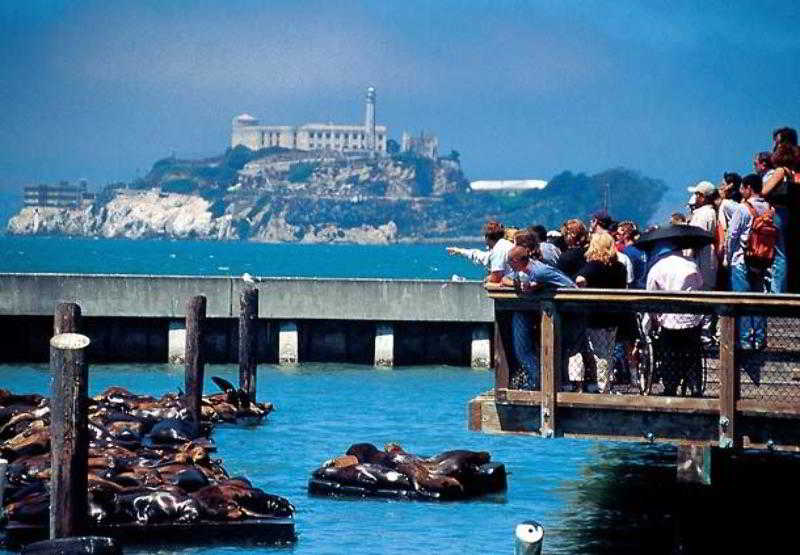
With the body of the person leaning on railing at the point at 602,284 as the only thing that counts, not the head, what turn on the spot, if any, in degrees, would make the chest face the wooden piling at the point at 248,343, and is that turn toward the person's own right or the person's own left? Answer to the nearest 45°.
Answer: approximately 45° to the person's own left

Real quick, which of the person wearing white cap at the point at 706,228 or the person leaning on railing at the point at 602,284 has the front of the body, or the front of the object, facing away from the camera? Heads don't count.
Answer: the person leaning on railing

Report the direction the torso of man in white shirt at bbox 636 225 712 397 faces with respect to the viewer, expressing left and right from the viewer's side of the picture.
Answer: facing away from the viewer and to the left of the viewer

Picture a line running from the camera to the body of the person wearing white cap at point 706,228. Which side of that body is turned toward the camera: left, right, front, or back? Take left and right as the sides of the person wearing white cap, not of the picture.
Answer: left

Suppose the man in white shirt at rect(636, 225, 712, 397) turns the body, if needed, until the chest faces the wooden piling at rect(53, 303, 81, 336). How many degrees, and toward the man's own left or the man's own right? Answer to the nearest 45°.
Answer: approximately 45° to the man's own left

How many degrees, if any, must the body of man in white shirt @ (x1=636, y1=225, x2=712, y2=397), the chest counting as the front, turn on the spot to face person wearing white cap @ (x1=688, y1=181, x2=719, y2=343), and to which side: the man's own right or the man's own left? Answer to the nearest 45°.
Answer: approximately 45° to the man's own right

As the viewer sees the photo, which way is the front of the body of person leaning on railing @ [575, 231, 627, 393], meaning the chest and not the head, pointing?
away from the camera

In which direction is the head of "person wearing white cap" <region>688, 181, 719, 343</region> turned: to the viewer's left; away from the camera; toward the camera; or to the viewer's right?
to the viewer's left

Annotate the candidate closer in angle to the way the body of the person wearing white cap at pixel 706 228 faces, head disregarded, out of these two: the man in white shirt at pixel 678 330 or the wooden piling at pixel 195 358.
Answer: the wooden piling

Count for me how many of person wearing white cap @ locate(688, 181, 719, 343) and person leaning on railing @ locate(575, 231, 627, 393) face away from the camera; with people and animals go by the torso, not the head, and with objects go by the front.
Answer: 1
